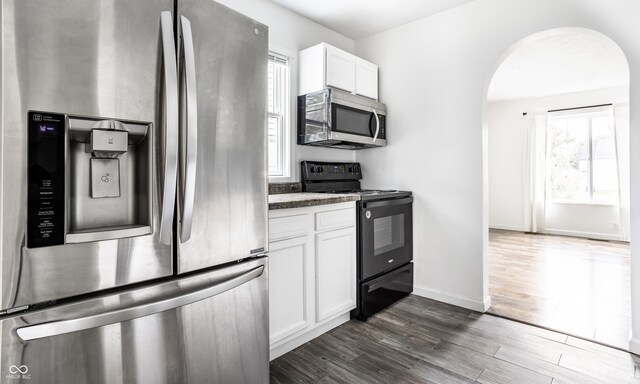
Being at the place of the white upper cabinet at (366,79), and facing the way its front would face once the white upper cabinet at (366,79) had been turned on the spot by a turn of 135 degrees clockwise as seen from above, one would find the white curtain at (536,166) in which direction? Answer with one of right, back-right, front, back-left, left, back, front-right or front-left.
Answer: back-right

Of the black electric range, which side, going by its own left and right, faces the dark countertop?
right

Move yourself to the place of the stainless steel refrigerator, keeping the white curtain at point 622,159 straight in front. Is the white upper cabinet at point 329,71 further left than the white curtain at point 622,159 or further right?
left

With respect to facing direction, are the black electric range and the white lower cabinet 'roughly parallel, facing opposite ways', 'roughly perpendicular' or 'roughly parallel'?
roughly parallel

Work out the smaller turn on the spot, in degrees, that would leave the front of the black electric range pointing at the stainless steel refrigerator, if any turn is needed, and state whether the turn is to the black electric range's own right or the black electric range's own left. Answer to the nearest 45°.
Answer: approximately 90° to the black electric range's own right

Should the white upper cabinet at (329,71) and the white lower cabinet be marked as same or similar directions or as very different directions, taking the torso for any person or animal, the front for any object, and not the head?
same or similar directions

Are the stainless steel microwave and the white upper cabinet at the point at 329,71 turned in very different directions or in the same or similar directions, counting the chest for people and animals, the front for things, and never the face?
same or similar directions

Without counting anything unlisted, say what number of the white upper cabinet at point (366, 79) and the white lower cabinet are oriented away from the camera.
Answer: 0

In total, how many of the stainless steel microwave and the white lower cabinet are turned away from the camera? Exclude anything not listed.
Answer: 0

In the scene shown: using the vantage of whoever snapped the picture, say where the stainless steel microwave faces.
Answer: facing the viewer and to the right of the viewer

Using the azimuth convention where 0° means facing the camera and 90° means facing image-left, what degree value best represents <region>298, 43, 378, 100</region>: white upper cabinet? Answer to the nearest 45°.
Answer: approximately 315°

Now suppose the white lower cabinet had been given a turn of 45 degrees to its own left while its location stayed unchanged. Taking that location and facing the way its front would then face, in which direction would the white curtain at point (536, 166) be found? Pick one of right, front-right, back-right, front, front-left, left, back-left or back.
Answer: front-left

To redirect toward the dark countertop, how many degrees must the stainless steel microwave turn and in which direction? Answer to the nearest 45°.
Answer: approximately 45° to its right
